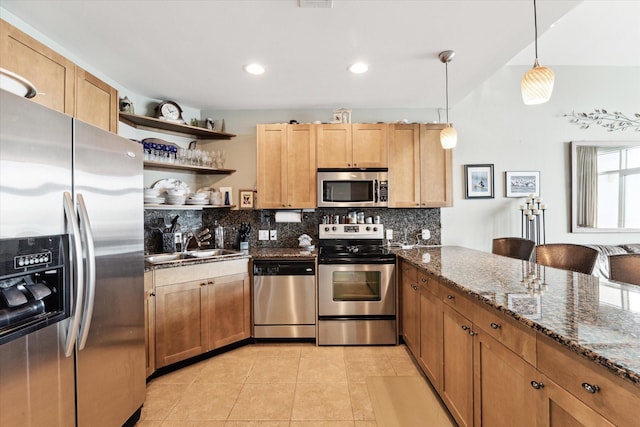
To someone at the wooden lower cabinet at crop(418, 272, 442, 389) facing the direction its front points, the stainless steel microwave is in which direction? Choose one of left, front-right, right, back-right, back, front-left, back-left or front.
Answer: front-right

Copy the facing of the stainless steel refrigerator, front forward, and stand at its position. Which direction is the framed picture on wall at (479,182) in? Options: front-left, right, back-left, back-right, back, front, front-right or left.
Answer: front-left

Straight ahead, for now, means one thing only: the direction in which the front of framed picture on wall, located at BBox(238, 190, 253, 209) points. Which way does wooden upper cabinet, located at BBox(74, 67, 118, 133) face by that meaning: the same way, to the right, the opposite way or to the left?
to the left

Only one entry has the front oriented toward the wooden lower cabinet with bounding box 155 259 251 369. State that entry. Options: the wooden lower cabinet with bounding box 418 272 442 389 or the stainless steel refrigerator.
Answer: the wooden lower cabinet with bounding box 418 272 442 389

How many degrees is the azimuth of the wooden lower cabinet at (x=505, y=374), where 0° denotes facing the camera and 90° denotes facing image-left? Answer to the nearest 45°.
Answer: approximately 45°

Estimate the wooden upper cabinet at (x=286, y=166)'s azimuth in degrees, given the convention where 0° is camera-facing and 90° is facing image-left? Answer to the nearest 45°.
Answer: approximately 0°

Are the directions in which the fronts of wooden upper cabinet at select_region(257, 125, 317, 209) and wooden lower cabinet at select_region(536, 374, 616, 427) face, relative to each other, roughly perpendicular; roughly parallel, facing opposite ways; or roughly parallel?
roughly perpendicular

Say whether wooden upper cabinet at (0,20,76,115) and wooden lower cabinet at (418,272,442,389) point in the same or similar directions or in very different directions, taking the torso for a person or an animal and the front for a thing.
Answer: very different directions

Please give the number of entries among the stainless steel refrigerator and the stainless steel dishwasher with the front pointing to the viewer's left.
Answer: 0

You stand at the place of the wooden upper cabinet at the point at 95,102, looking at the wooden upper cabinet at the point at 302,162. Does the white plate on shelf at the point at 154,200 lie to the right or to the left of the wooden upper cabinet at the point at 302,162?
left

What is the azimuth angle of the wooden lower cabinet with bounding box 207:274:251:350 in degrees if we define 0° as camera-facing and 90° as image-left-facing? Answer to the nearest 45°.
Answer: approximately 315°
